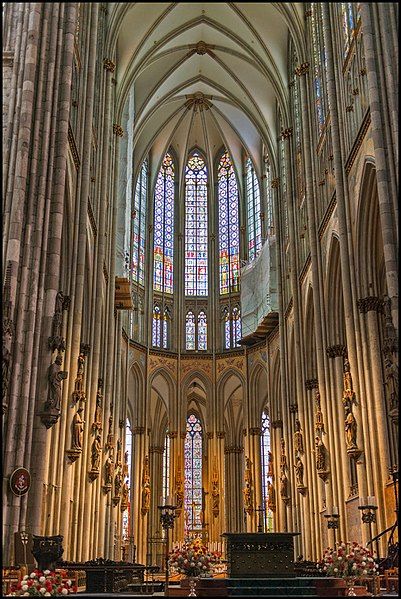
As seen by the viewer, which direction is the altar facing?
toward the camera

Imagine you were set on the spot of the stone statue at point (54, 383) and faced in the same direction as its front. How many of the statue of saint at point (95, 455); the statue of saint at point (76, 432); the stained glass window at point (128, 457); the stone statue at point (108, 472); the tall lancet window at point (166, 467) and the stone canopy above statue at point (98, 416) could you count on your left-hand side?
6

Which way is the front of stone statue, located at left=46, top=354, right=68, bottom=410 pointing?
to the viewer's right

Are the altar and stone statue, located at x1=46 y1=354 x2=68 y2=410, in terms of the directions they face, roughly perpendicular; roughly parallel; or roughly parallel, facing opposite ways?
roughly perpendicular

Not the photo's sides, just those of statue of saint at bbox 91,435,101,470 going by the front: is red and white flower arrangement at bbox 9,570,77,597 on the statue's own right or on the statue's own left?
on the statue's own right

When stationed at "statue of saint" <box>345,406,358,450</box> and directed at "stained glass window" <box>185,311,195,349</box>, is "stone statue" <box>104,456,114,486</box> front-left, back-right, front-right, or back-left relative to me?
front-left

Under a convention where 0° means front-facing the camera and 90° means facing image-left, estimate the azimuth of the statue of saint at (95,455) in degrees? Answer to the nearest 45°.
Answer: approximately 270°

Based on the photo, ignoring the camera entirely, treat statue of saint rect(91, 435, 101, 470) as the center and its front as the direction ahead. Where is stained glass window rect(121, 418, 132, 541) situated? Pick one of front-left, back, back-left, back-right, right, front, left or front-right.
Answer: left

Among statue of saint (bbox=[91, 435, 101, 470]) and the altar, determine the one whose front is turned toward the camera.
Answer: the altar

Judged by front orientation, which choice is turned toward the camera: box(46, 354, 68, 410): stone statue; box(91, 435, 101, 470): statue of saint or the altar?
the altar

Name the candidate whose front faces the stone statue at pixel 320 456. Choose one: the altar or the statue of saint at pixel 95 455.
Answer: the statue of saint

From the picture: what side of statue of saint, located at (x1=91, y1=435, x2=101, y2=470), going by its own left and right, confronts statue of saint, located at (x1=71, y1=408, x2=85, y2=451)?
right

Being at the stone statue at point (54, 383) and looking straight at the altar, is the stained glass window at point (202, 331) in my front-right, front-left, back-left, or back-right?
front-left

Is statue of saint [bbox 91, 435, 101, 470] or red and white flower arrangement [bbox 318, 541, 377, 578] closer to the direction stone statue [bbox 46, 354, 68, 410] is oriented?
the red and white flower arrangement

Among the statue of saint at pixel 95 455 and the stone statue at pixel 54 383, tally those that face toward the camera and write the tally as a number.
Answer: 0

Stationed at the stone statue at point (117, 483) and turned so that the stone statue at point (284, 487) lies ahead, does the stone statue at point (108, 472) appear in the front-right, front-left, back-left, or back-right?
back-right
